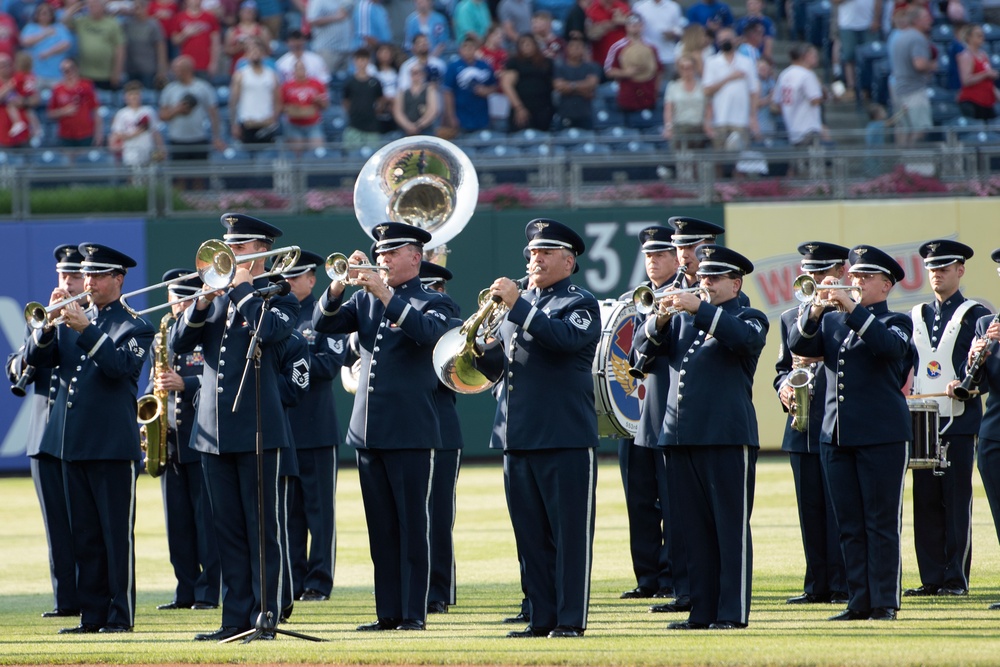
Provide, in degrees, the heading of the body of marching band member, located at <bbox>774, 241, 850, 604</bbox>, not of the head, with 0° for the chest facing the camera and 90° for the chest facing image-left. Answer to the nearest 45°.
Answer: approximately 45°

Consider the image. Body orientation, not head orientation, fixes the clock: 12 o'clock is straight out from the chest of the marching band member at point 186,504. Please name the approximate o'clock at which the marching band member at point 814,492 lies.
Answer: the marching band member at point 814,492 is roughly at 8 o'clock from the marching band member at point 186,504.

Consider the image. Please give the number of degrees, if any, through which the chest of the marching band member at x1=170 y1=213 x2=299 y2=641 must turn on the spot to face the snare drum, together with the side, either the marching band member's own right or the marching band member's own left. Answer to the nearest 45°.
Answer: approximately 135° to the marching band member's own left

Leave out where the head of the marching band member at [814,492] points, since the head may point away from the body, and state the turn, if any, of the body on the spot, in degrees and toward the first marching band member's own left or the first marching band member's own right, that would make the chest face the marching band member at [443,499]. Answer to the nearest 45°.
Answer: approximately 45° to the first marching band member's own right

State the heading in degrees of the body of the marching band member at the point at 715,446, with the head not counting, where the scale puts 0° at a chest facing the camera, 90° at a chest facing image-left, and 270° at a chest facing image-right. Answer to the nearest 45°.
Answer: approximately 45°

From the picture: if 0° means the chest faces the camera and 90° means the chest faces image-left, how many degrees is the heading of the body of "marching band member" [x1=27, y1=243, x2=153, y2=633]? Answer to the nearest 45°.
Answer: approximately 45°

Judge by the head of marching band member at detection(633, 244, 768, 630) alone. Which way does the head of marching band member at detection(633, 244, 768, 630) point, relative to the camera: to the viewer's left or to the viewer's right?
to the viewer's left

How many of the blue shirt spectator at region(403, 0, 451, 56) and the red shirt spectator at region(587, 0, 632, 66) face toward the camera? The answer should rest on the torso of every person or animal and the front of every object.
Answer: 2

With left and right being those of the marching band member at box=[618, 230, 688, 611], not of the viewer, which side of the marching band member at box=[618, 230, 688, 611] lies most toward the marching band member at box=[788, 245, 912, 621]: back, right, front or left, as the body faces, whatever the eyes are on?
left
